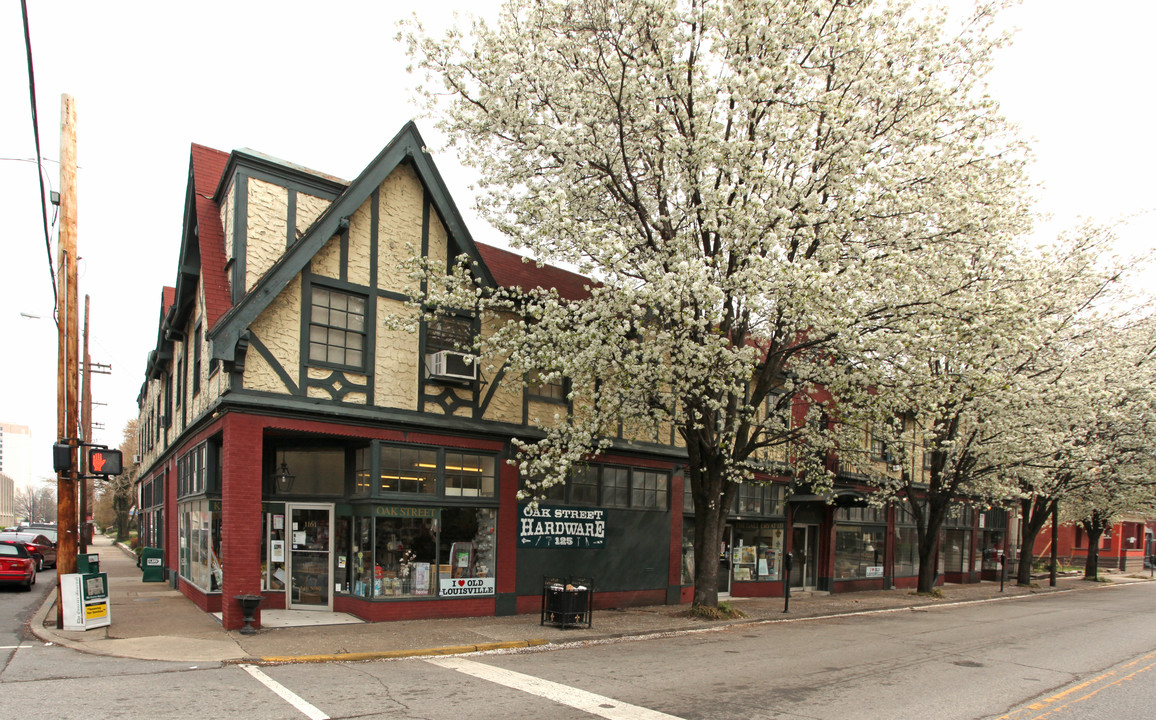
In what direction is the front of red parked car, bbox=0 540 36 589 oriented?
away from the camera

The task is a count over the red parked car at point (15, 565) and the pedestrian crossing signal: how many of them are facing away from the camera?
1

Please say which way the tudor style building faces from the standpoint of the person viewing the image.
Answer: facing the viewer and to the right of the viewer

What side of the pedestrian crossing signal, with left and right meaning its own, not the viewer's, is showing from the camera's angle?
front

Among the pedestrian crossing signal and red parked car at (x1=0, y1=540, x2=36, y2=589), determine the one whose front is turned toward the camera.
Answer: the pedestrian crossing signal

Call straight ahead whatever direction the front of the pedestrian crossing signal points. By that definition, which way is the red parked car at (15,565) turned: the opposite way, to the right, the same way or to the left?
the opposite way

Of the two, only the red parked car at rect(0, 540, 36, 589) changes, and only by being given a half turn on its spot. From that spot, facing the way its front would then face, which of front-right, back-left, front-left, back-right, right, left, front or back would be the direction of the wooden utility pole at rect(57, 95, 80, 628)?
front
